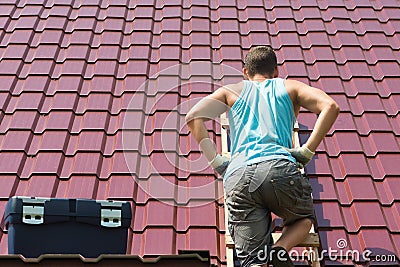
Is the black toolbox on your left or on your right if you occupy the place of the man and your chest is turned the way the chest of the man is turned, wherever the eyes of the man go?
on your left

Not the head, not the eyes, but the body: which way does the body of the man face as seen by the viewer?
away from the camera

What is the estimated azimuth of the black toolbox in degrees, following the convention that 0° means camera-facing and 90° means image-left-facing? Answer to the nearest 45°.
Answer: approximately 0°

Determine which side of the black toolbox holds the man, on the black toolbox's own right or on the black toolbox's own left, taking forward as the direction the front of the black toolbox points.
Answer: on the black toolbox's own left

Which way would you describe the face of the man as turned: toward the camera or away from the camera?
away from the camera

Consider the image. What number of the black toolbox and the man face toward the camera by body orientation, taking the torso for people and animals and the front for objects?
1
